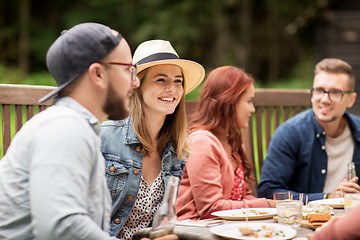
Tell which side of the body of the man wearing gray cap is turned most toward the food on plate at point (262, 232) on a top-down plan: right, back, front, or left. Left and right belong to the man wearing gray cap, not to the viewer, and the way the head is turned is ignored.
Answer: front

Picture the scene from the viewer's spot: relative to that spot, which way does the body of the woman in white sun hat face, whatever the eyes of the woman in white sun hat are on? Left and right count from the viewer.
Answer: facing the viewer and to the right of the viewer

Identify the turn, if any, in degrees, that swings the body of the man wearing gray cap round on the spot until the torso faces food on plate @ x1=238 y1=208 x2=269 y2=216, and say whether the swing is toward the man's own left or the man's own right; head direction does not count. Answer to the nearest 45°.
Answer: approximately 45° to the man's own left

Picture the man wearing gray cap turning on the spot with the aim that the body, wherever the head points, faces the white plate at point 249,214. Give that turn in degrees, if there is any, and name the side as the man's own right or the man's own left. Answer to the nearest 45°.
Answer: approximately 45° to the man's own left

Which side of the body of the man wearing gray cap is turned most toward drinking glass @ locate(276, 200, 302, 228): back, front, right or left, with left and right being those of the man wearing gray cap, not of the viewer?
front

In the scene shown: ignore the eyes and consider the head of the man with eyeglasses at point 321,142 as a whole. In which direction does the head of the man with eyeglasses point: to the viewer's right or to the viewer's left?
to the viewer's left

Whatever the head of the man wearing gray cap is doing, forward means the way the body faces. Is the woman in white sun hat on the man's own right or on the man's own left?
on the man's own left

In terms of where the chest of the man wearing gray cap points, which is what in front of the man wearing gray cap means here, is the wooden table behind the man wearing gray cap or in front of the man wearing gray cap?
in front

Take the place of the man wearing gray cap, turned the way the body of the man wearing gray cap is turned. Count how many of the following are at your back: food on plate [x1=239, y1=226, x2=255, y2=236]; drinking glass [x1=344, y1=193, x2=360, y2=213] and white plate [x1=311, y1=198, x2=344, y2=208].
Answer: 0

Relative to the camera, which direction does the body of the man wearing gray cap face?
to the viewer's right

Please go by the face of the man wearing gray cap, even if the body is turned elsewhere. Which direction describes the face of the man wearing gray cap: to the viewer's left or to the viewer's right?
to the viewer's right

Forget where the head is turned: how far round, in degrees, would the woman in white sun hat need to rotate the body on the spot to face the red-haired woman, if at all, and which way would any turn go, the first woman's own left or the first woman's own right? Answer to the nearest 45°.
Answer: approximately 90° to the first woman's own left
